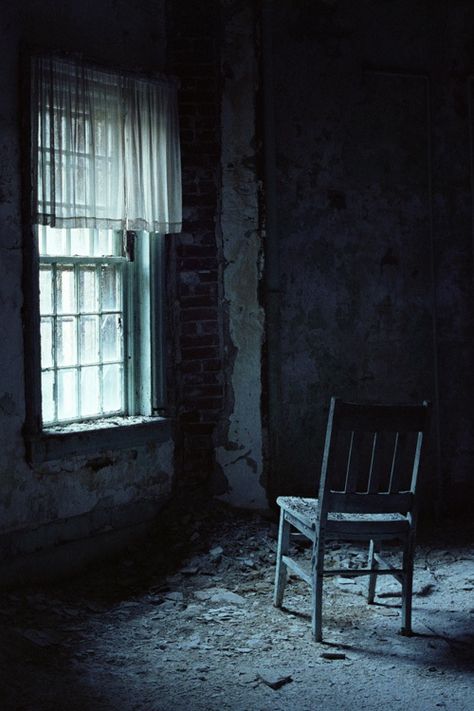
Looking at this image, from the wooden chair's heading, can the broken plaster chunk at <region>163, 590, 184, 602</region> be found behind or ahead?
ahead

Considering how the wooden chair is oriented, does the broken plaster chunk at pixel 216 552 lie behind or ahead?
ahead

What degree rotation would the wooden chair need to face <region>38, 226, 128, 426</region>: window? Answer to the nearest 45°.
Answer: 0° — it already faces it

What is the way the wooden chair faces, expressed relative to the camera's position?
facing away from the viewer and to the left of the viewer

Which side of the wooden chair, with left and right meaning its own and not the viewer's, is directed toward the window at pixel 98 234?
front
